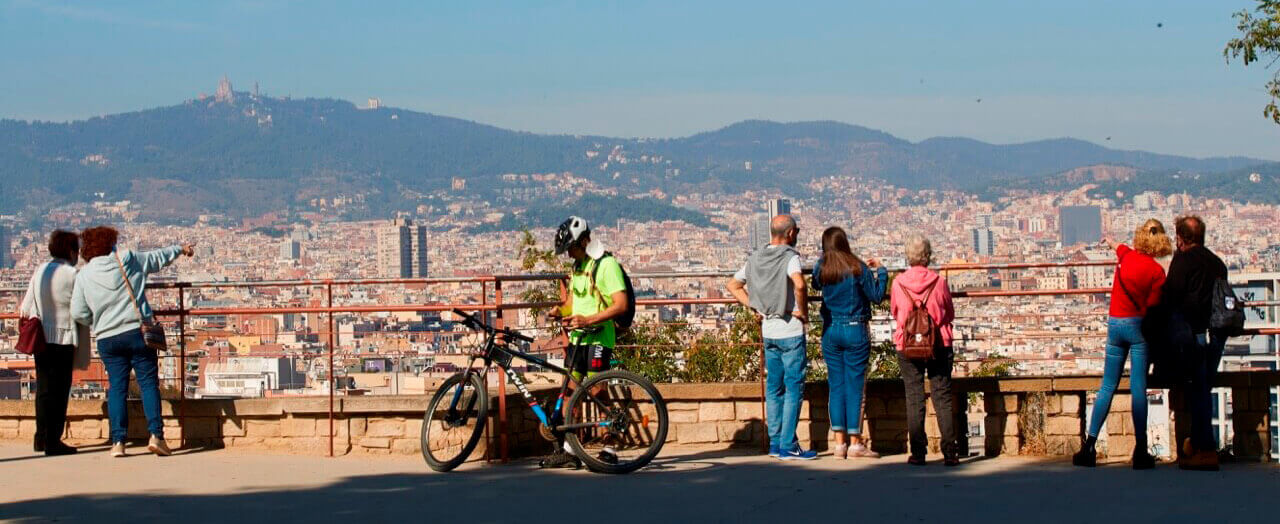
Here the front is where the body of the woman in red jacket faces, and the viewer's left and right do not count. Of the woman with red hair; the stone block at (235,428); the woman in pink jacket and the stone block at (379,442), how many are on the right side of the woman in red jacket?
0

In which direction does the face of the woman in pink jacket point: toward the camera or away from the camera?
away from the camera

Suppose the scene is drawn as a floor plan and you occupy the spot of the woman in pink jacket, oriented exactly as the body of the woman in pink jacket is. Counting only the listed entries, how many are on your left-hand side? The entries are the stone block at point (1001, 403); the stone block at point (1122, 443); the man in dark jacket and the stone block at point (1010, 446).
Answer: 0

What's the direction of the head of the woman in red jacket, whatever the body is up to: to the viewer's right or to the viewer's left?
to the viewer's left

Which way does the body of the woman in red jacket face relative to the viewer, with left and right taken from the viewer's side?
facing away from the viewer

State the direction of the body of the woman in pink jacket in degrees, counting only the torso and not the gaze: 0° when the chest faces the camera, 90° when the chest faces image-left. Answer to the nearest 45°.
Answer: approximately 180°

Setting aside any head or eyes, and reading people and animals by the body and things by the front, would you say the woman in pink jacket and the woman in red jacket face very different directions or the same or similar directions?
same or similar directions

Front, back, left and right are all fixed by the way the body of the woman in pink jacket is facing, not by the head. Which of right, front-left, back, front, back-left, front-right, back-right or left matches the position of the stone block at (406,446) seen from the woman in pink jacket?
left

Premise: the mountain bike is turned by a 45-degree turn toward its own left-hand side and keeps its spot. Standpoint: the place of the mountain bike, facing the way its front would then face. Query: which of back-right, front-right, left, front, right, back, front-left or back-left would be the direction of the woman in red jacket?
back-left

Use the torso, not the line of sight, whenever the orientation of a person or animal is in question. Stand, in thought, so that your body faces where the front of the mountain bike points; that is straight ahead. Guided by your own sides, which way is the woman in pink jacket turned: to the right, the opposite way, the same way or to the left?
to the right

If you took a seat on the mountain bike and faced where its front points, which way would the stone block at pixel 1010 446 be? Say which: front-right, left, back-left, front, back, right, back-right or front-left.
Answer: back

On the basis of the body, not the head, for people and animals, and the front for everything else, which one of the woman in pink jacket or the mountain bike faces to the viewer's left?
the mountain bike

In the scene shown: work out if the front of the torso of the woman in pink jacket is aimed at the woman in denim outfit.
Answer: no

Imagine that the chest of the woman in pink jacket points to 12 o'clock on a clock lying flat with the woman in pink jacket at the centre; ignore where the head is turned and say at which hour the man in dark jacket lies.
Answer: The man in dark jacket is roughly at 3 o'clock from the woman in pink jacket.

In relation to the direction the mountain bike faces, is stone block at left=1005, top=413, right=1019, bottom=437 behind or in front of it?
behind

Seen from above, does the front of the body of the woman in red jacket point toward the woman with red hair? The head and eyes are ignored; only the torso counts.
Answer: no

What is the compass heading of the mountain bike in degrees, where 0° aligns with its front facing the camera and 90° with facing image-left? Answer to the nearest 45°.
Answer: approximately 90°

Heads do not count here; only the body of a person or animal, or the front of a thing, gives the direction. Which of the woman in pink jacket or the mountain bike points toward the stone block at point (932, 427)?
the woman in pink jacket
